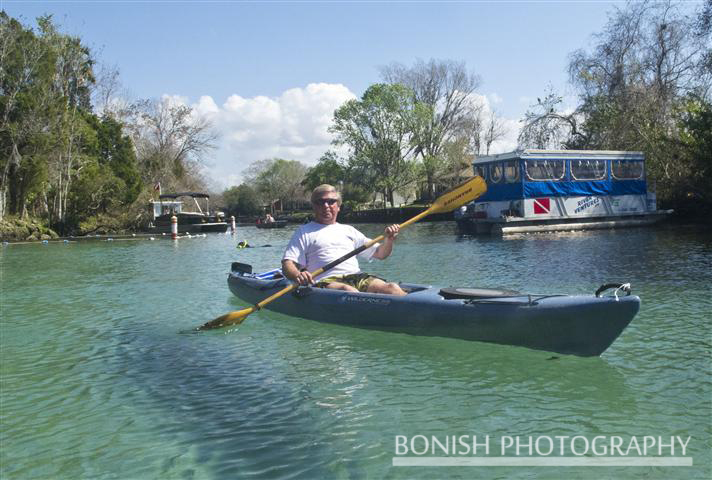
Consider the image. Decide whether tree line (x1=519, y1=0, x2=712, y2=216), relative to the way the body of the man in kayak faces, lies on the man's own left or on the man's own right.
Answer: on the man's own left

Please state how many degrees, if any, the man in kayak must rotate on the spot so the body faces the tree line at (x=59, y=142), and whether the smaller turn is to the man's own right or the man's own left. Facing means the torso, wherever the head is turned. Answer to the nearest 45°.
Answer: approximately 180°

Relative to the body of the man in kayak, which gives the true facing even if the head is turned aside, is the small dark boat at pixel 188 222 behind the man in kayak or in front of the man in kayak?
behind

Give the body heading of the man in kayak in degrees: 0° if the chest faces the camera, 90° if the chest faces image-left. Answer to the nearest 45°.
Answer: approximately 315°

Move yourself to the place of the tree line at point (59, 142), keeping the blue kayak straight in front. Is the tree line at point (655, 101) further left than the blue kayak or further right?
left

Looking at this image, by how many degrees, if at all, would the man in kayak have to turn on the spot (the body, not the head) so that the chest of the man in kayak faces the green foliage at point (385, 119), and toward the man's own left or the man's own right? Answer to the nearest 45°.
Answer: approximately 135° to the man's own left
